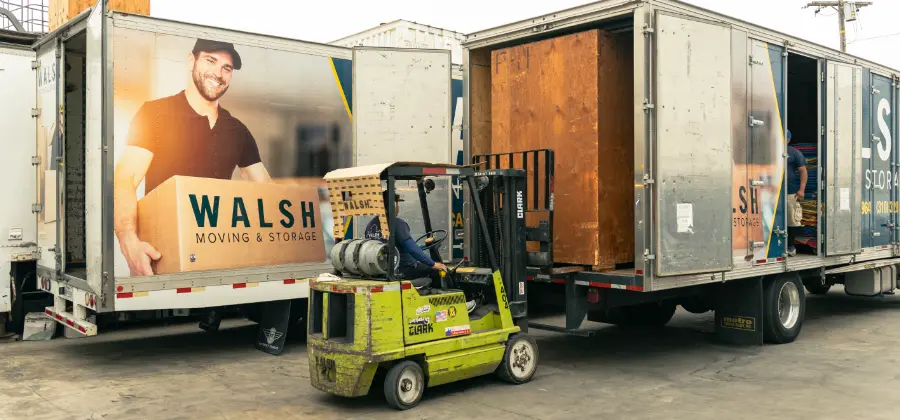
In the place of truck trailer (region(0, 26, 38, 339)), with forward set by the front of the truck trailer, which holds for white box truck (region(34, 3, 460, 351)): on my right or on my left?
on my right

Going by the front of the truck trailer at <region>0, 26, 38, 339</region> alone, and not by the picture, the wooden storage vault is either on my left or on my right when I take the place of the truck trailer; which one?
on my right

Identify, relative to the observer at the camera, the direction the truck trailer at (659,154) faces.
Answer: facing away from the viewer and to the right of the viewer

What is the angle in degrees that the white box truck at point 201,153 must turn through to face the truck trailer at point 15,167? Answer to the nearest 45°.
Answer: approximately 90° to its left

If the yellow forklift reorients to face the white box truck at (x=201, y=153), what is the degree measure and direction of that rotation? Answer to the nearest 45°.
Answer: approximately 90° to its left

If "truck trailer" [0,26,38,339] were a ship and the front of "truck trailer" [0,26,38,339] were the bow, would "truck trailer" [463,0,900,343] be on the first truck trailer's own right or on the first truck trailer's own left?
on the first truck trailer's own right

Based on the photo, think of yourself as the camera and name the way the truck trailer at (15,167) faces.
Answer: facing away from the viewer and to the right of the viewer

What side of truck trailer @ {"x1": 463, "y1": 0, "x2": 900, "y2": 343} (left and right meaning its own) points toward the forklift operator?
back

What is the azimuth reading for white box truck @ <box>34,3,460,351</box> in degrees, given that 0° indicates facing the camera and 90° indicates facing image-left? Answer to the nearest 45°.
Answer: approximately 225°
